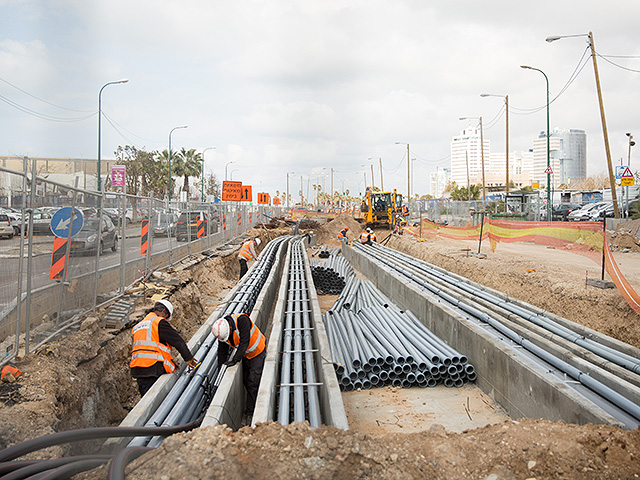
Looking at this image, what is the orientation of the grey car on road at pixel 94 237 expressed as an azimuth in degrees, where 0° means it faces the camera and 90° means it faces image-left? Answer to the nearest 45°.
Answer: approximately 45°

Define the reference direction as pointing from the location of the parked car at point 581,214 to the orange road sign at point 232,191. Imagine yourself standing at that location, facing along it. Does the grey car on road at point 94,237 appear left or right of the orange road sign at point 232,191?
left
